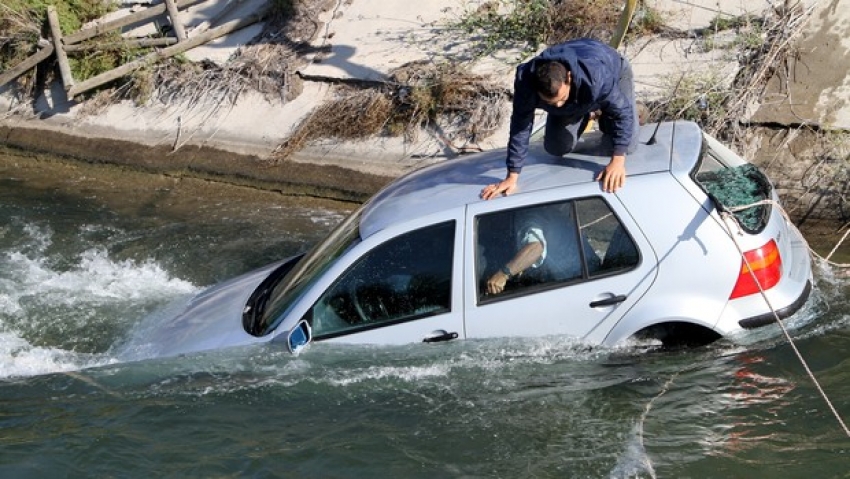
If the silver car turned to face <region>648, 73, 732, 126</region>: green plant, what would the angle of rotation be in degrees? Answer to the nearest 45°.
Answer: approximately 90° to its right

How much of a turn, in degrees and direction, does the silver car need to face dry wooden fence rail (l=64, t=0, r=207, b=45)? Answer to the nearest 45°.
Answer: approximately 45° to its right

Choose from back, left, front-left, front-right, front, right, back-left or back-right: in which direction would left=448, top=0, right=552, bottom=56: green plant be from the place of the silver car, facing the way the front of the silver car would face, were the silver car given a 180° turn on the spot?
left

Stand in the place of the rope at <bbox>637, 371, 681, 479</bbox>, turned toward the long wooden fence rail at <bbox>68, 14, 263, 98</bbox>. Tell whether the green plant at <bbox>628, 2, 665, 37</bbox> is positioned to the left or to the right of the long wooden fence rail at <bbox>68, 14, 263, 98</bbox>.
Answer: right

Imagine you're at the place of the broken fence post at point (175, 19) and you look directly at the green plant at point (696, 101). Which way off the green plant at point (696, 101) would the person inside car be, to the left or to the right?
right

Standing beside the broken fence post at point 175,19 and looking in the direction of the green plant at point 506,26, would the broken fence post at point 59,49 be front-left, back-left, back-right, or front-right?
back-right

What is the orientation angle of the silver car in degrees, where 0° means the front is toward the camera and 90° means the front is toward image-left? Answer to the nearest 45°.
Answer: approximately 90°

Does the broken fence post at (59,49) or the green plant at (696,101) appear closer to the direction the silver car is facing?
the broken fence post

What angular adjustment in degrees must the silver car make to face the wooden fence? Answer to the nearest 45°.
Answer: approximately 45° to its right
